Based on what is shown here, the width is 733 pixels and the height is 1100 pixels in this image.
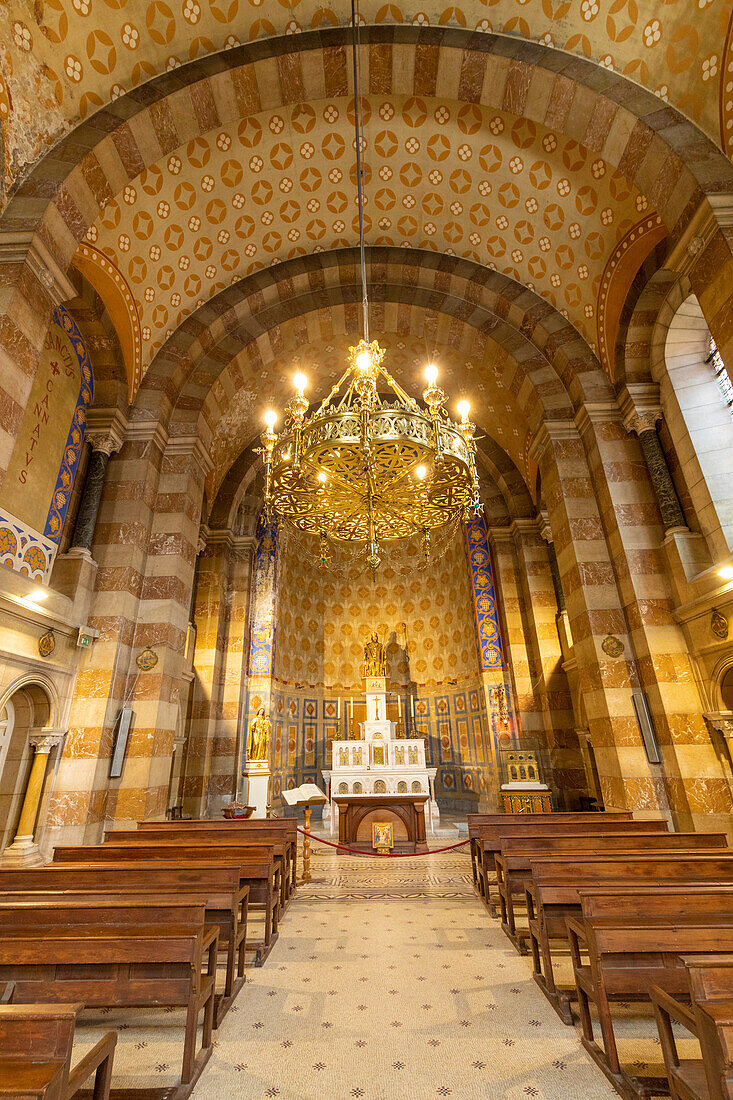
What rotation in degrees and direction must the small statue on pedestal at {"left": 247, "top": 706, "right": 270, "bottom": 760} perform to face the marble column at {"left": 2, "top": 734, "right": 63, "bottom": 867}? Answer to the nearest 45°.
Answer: approximately 45° to its right

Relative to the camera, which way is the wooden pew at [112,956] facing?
away from the camera

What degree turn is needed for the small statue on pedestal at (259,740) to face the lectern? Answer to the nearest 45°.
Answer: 0° — it already faces it

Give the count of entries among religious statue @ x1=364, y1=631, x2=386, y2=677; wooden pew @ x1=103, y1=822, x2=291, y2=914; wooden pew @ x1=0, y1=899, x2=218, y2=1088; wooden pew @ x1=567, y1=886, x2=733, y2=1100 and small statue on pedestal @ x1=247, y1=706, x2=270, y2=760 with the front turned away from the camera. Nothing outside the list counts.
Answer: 3

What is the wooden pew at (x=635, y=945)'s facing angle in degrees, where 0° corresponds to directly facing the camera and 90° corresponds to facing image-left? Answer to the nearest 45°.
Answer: approximately 180°

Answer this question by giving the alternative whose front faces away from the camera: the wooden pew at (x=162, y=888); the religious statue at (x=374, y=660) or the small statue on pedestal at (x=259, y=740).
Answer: the wooden pew

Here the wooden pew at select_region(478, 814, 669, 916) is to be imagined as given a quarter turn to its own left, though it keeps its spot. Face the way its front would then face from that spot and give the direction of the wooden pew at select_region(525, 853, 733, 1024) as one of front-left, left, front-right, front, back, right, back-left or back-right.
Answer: left

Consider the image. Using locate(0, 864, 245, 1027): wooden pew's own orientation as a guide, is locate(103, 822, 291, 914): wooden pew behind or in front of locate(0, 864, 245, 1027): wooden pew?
in front

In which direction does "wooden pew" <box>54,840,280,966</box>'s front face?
away from the camera

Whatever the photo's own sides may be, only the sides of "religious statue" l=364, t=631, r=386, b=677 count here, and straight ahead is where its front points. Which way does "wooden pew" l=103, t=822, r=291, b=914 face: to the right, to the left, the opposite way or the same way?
the opposite way

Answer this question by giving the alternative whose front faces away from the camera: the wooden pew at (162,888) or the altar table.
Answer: the wooden pew

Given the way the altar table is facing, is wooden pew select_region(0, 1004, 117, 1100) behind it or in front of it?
in front

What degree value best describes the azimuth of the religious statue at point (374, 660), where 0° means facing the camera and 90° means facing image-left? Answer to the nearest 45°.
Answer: approximately 0°

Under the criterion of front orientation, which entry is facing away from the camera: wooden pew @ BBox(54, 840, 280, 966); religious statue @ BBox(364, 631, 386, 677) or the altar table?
the wooden pew

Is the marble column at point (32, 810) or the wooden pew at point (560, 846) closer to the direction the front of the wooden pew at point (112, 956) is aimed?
the marble column

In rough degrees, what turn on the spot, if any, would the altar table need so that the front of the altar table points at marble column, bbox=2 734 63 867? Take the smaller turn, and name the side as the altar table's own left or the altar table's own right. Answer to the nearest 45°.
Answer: approximately 45° to the altar table's own right

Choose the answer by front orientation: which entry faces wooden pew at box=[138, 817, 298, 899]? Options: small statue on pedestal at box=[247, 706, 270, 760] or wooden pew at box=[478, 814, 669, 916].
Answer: the small statue on pedestal
